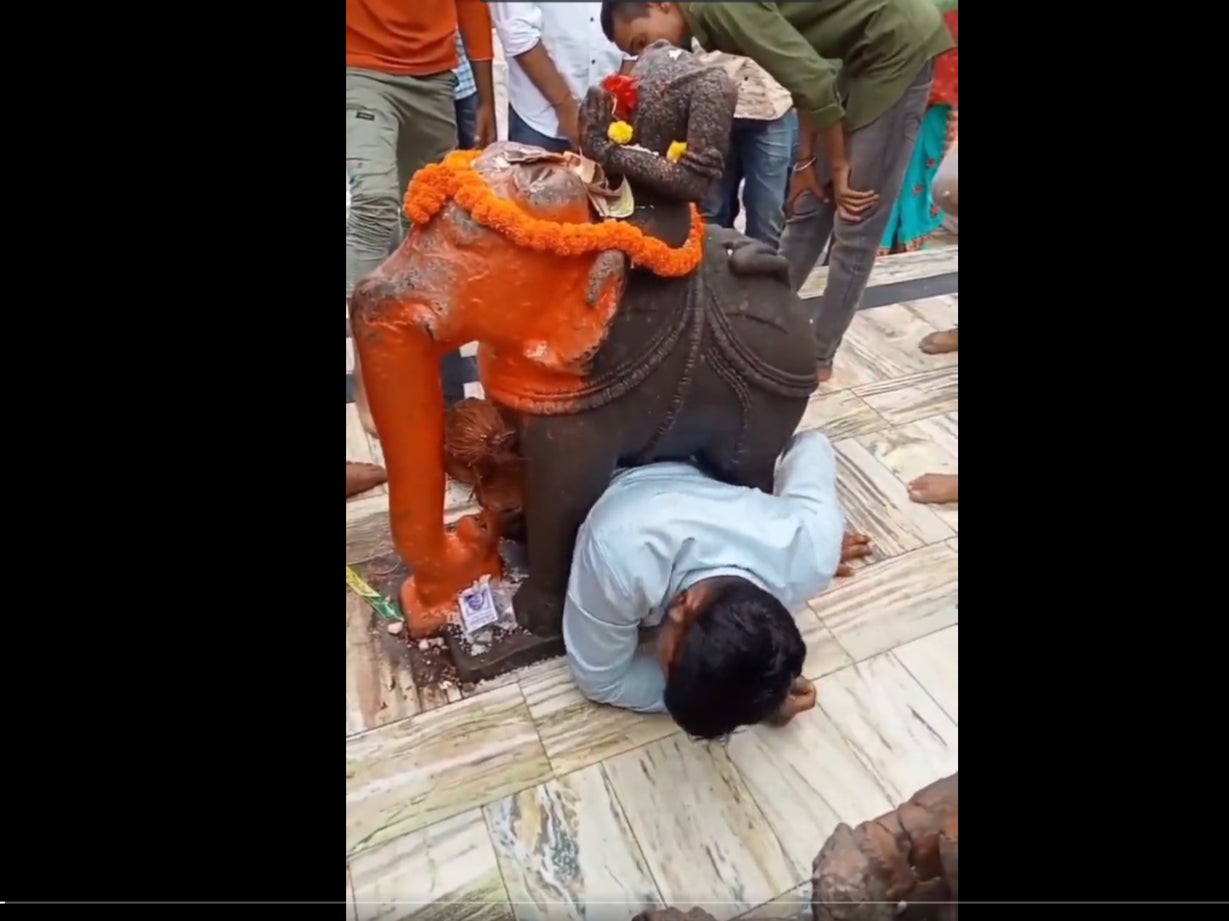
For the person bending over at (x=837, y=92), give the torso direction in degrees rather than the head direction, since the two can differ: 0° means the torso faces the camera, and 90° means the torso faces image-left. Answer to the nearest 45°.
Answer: approximately 90°

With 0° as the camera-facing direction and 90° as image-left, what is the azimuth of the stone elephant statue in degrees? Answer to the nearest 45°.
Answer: approximately 90°

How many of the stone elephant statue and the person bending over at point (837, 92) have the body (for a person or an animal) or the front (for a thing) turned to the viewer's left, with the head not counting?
2

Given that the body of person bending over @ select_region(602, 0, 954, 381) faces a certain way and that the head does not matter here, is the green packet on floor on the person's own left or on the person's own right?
on the person's own left
